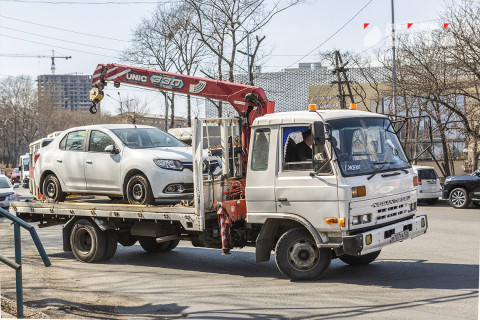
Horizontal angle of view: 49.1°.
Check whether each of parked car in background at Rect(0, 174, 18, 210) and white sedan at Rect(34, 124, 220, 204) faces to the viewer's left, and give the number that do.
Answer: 0

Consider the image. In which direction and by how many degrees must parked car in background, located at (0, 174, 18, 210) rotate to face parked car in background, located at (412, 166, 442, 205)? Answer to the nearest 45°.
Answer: approximately 45° to its left

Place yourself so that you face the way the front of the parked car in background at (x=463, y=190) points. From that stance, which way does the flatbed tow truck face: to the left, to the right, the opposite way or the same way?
the opposite way

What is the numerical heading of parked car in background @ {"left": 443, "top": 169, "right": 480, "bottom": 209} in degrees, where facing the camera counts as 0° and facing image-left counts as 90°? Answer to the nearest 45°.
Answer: approximately 90°

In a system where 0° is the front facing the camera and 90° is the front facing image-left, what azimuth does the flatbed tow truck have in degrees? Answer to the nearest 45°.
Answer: approximately 315°

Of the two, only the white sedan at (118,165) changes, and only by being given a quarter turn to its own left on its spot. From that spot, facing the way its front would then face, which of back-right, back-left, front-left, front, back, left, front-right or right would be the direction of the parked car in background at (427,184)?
front

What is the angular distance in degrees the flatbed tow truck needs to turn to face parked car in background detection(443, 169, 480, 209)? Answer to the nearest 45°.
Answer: approximately 90° to its left

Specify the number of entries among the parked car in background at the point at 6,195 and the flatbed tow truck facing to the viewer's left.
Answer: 0

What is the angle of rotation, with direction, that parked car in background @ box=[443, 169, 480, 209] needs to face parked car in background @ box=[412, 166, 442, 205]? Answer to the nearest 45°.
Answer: approximately 45° to its right

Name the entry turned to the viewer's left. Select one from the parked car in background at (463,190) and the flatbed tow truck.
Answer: the parked car in background

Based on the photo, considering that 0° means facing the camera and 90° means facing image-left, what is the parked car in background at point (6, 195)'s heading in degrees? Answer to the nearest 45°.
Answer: approximately 315°
